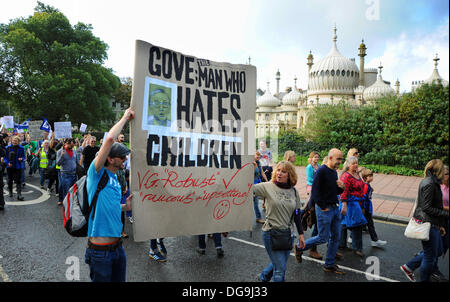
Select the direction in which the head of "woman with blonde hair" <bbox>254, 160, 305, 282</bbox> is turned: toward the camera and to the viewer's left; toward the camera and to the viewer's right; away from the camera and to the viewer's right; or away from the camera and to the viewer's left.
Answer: toward the camera and to the viewer's left

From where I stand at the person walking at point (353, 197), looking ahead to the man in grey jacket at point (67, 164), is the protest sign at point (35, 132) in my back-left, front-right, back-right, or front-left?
front-right

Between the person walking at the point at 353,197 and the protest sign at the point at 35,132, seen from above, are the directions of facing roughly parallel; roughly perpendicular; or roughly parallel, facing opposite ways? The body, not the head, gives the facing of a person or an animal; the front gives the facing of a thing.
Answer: roughly parallel

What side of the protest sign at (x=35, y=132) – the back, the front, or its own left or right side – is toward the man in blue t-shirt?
front

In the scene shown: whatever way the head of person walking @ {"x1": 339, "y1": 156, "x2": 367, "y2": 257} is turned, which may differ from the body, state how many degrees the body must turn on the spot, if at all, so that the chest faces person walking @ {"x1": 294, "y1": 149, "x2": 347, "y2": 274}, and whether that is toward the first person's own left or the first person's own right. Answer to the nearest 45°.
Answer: approximately 45° to the first person's own right

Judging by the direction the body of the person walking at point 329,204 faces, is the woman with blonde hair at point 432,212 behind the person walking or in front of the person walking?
in front

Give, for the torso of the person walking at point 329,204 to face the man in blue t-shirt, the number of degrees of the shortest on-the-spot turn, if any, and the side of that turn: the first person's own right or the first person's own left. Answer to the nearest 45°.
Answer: approximately 135° to the first person's own right

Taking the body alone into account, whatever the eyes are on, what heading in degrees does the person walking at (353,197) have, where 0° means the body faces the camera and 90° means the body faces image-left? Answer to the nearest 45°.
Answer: approximately 315°

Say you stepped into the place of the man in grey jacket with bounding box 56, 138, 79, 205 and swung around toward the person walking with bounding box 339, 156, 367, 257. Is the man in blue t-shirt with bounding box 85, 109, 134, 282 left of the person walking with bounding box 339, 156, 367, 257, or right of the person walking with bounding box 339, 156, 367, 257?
right

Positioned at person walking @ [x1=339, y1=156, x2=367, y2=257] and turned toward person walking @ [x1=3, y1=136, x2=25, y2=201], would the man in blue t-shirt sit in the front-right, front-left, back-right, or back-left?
front-left

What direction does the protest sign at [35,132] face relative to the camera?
toward the camera

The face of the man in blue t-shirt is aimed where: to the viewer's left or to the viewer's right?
to the viewer's right
